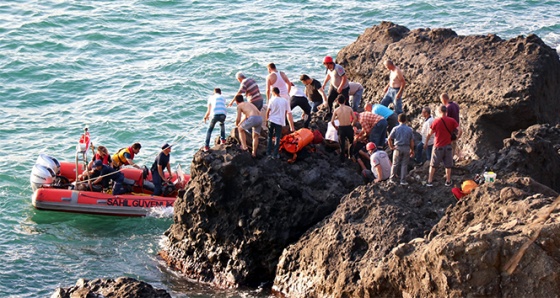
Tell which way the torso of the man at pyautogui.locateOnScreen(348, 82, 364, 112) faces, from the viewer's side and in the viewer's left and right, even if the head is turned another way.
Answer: facing to the left of the viewer

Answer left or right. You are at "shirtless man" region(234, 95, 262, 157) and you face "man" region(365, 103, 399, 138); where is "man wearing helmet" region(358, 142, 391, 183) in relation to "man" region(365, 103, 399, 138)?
right

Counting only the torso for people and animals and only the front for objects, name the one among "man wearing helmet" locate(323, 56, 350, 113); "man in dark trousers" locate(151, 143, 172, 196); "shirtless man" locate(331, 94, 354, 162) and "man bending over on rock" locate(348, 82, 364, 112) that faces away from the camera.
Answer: the shirtless man

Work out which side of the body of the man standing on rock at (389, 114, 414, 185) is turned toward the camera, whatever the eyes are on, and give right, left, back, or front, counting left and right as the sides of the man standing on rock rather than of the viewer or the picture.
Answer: back

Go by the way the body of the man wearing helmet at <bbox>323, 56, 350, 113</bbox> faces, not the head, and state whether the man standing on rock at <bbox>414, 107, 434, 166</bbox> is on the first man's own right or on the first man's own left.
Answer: on the first man's own left

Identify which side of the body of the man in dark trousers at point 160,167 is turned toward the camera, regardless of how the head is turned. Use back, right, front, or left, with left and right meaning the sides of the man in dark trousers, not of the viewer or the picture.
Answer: right

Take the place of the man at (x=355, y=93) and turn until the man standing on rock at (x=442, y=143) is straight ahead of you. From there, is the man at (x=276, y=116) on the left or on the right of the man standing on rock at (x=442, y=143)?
right

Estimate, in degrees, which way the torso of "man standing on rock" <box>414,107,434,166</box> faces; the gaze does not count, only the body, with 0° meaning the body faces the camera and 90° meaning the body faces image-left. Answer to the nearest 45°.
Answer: approximately 90°

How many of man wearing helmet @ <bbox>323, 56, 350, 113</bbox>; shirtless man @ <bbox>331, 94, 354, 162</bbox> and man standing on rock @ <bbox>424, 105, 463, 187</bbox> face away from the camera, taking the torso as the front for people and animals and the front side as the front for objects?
2

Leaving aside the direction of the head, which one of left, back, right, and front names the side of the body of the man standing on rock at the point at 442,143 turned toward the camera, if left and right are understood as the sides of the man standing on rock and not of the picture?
back
